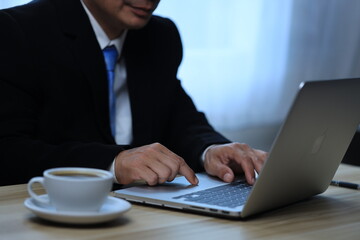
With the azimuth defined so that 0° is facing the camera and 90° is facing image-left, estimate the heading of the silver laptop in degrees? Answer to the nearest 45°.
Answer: approximately 135°

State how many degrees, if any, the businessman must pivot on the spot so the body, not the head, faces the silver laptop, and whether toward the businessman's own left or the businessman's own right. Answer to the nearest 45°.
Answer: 0° — they already face it

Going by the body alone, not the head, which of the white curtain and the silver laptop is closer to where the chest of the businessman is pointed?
the silver laptop

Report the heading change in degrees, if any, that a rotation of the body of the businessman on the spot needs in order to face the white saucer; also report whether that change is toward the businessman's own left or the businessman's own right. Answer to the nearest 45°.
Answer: approximately 45° to the businessman's own right

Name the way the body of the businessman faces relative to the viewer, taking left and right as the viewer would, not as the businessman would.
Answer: facing the viewer and to the right of the viewer

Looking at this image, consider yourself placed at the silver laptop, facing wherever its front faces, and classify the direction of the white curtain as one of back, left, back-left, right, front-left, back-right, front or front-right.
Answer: front-right

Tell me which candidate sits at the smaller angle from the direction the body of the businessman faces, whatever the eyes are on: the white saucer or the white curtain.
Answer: the white saucer

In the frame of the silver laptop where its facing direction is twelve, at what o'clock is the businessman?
The businessman is roughly at 12 o'clock from the silver laptop.

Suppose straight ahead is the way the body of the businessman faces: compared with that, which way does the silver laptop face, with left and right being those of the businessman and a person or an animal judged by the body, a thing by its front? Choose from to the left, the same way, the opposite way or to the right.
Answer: the opposite way

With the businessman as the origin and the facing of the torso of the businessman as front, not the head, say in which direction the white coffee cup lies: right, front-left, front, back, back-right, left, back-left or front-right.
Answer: front-right
